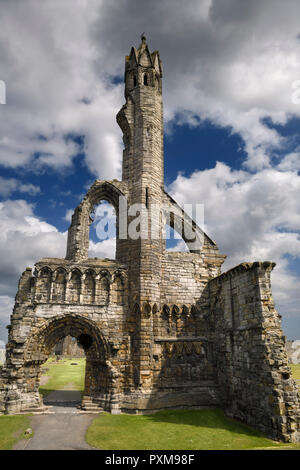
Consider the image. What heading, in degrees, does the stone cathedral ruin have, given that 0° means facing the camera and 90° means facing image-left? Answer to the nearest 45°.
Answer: approximately 0°
